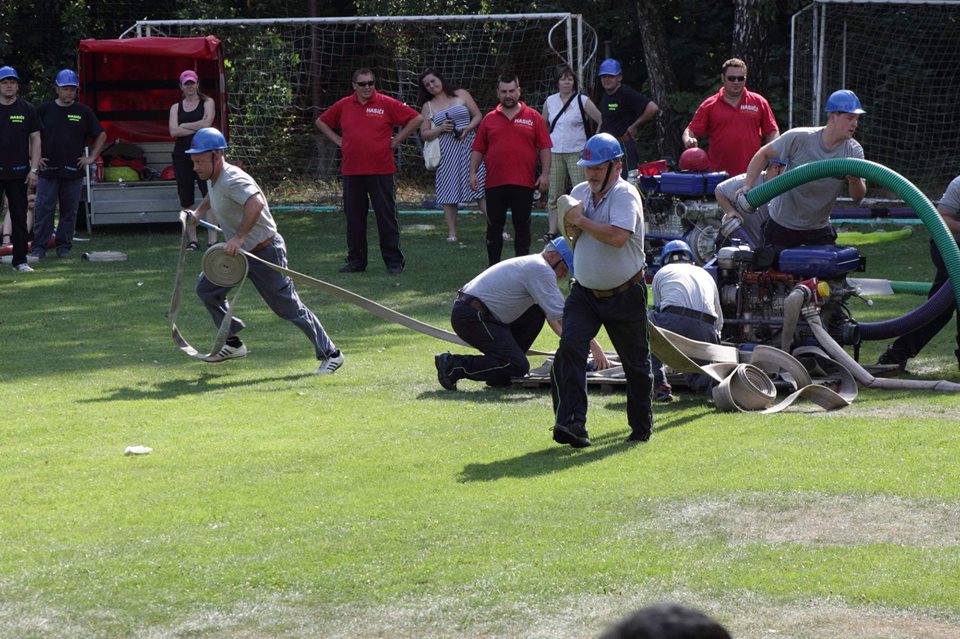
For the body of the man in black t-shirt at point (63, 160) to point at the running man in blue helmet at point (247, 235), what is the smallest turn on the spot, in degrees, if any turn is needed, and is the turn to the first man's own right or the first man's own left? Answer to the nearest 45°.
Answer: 0° — they already face them

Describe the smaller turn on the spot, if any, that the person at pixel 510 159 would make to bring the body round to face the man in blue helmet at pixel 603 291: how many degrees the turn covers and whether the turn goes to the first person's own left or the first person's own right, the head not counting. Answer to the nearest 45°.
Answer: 0° — they already face them

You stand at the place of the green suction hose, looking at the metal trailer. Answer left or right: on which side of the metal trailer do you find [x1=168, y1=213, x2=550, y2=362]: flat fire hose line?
left

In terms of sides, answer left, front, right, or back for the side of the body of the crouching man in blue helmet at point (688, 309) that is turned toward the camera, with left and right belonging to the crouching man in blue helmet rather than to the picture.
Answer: back

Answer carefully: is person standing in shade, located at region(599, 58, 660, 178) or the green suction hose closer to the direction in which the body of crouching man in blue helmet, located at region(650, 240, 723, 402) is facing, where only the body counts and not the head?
the person standing in shade

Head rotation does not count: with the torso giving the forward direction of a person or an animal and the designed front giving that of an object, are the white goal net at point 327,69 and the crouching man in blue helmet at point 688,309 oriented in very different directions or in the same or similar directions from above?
very different directions

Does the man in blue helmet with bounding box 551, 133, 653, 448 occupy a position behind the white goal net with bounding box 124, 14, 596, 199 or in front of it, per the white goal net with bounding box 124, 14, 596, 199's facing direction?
in front

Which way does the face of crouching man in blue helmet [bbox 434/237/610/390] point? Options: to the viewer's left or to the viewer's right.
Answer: to the viewer's right
